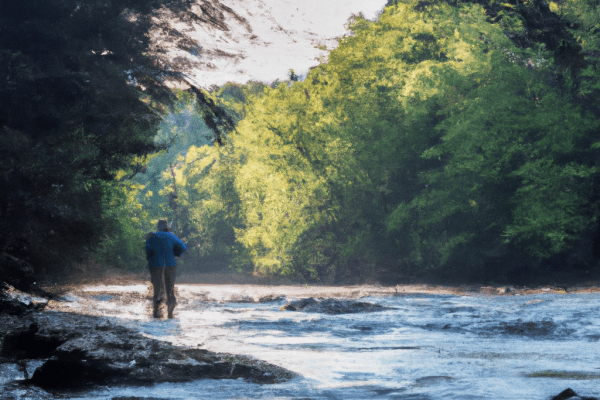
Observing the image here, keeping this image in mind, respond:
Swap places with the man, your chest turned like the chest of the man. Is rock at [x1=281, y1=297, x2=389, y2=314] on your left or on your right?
on your right

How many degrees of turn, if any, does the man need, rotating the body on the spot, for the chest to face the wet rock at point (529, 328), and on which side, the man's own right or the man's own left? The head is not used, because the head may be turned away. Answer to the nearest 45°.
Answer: approximately 135° to the man's own right

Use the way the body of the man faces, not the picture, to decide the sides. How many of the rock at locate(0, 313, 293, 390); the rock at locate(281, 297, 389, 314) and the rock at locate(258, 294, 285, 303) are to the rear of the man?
1

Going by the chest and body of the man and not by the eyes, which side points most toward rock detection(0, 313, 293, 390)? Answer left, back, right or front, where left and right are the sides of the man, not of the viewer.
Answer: back

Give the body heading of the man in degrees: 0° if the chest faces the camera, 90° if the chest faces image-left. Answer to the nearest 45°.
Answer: approximately 180°

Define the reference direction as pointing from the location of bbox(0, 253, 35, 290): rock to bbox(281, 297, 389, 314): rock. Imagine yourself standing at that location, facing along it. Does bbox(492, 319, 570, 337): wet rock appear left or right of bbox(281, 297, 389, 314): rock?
right

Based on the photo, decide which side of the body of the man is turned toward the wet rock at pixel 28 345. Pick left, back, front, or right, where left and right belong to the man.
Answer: back

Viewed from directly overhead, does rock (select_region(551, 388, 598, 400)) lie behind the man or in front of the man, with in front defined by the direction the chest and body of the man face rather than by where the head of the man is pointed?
behind

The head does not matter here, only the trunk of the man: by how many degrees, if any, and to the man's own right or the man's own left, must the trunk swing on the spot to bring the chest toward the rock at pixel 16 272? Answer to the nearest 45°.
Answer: approximately 135° to the man's own left

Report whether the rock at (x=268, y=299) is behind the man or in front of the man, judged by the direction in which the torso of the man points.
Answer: in front
